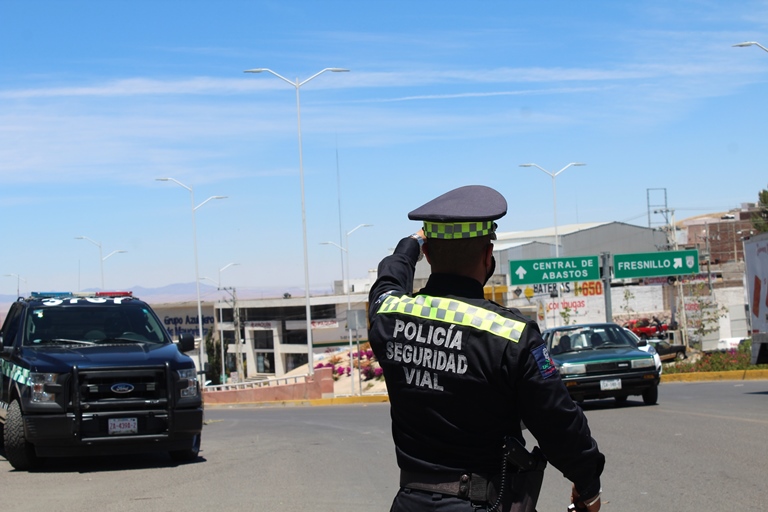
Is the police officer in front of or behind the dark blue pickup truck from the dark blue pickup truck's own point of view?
in front

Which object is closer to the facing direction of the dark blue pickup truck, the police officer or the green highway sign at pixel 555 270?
the police officer

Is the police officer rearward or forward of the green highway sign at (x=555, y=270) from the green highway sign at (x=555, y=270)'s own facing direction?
forward

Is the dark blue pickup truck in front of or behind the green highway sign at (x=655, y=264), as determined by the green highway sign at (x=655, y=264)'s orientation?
in front

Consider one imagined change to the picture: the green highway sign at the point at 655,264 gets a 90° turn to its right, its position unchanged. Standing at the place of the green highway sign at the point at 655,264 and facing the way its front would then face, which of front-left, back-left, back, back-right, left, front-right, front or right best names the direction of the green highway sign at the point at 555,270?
front

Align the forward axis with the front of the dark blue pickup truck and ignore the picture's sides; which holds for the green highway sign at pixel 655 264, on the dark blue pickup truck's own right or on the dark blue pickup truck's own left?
on the dark blue pickup truck's own left

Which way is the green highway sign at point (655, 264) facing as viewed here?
toward the camera

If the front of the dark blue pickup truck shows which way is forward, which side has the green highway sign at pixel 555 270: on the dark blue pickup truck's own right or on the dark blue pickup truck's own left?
on the dark blue pickup truck's own left

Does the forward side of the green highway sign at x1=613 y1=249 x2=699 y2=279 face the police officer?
yes

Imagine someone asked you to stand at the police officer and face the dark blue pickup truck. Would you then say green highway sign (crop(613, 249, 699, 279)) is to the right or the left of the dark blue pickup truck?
right

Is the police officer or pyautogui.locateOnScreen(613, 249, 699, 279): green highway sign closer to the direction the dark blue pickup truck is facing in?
the police officer

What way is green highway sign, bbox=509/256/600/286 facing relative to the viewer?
toward the camera

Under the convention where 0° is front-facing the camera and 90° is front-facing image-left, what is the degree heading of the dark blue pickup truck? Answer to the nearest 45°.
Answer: approximately 315°
